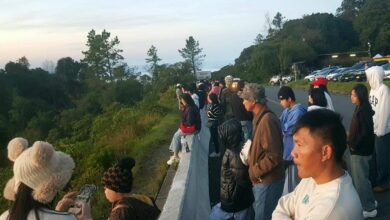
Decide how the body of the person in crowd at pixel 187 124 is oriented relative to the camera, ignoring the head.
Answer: to the viewer's left

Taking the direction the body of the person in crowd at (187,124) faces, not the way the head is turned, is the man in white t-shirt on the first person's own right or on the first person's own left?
on the first person's own left

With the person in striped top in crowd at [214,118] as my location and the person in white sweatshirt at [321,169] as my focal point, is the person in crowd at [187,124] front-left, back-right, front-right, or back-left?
front-right

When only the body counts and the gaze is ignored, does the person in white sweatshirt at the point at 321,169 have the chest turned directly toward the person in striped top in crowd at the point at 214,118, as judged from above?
no

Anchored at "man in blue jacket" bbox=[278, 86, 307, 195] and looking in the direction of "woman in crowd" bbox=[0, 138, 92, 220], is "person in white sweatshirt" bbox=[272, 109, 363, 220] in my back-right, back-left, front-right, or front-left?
front-left

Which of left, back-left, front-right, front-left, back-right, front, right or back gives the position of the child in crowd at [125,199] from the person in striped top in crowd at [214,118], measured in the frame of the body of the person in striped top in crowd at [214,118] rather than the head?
left

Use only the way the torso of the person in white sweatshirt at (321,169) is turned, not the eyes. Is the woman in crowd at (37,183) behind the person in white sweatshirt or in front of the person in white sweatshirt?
in front

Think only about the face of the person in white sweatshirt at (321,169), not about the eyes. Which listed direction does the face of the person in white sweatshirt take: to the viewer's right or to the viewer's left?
to the viewer's left

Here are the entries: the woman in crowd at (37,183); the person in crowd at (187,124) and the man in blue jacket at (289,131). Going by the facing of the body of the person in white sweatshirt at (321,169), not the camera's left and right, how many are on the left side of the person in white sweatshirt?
0

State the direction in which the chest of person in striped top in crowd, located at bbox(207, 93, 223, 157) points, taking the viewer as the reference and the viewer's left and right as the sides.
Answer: facing to the left of the viewer

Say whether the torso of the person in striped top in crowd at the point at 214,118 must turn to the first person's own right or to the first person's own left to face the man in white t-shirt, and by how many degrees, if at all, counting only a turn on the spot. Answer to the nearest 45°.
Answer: approximately 90° to the first person's own left

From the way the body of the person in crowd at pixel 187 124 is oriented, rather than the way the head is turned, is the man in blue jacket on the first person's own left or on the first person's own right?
on the first person's own left

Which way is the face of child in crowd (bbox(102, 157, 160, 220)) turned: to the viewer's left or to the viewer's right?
to the viewer's left

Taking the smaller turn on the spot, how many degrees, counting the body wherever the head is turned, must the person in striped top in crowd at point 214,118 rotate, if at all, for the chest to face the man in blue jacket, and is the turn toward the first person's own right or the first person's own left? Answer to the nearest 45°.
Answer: approximately 90° to the first person's own left

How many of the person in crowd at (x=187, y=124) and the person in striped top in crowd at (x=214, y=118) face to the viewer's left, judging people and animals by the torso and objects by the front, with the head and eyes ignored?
2

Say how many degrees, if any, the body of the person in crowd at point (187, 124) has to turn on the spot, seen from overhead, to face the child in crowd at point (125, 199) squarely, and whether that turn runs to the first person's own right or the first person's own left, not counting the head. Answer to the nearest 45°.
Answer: approximately 90° to the first person's own left
